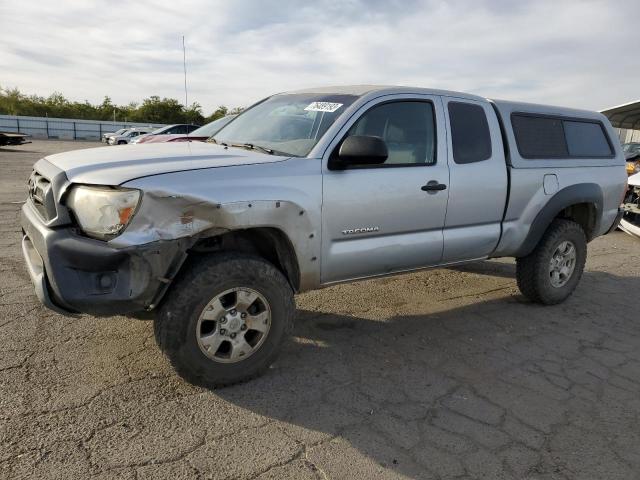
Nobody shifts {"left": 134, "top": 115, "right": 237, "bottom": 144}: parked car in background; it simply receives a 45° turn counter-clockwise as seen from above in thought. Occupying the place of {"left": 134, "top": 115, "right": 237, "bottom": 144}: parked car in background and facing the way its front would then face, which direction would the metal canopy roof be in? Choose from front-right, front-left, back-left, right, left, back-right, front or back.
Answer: back-left

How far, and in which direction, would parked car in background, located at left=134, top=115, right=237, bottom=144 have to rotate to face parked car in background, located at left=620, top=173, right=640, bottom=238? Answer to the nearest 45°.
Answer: approximately 135° to its left

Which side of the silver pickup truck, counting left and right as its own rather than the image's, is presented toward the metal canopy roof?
back

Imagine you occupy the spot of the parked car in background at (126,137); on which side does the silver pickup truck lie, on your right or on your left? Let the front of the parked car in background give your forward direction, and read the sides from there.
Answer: on your left

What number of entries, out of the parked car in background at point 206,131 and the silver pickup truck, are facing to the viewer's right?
0

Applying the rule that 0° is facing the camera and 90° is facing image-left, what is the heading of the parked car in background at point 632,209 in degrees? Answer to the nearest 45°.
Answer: approximately 45°

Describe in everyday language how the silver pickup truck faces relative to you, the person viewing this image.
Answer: facing the viewer and to the left of the viewer

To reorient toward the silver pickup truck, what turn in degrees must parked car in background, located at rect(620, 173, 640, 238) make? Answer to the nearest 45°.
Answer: approximately 45° to its left

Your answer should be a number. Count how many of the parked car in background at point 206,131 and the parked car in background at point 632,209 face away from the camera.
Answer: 0

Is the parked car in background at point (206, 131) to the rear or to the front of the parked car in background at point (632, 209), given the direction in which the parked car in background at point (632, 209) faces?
to the front

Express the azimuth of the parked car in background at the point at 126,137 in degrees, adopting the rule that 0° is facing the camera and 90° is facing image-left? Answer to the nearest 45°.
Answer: approximately 45°
